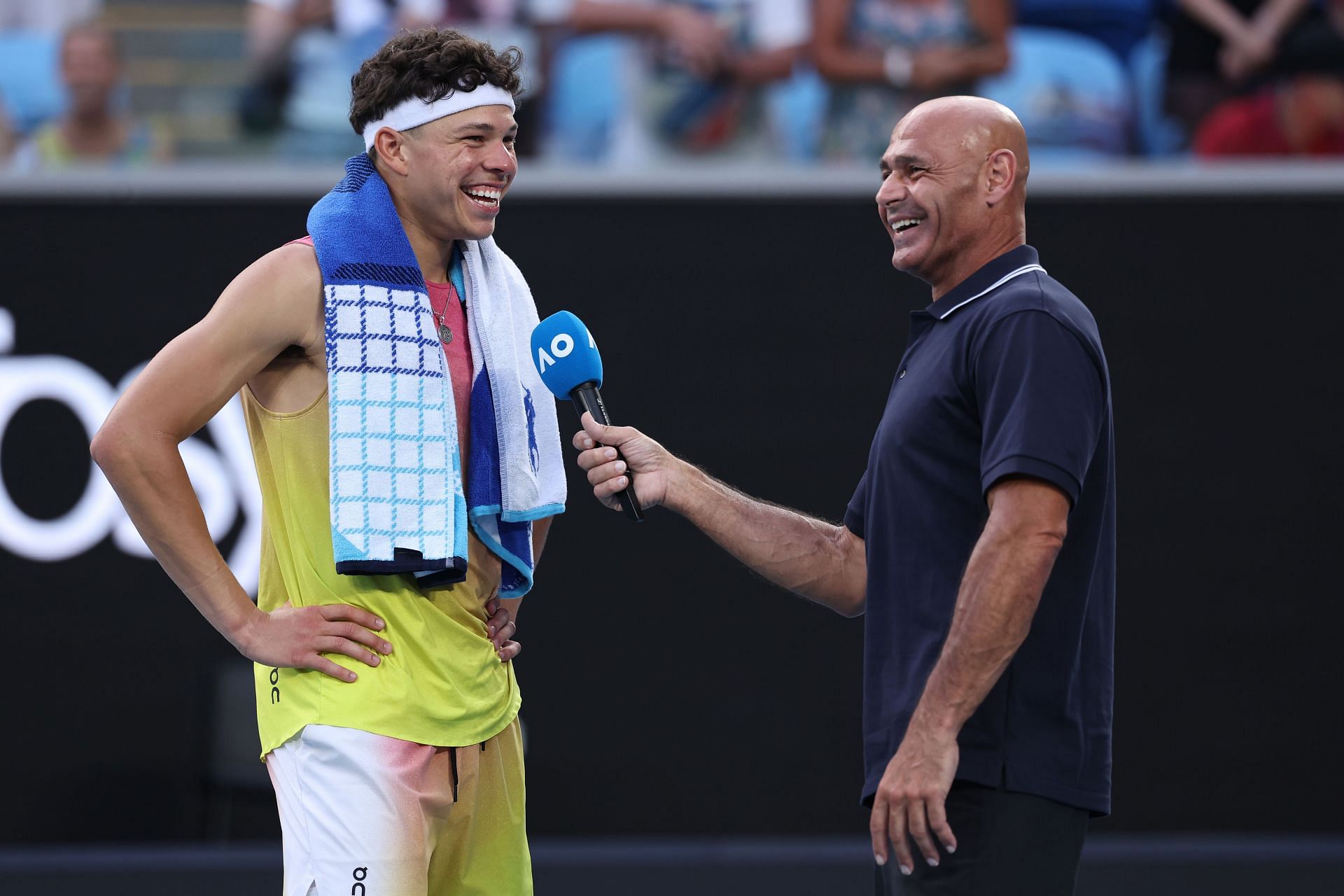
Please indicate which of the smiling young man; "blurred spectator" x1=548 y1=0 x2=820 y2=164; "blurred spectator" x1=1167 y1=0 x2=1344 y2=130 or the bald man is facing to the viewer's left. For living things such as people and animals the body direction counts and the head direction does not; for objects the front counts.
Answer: the bald man

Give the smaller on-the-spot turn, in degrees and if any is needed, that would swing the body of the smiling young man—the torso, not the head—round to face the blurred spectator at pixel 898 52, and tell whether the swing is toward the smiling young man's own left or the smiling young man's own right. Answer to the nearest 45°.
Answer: approximately 90° to the smiling young man's own left

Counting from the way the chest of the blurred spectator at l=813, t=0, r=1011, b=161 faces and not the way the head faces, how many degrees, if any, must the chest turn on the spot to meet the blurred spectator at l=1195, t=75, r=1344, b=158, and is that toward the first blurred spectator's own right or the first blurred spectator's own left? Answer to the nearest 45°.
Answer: approximately 90° to the first blurred spectator's own left

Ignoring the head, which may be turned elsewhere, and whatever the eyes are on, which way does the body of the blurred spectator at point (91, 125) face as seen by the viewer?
toward the camera

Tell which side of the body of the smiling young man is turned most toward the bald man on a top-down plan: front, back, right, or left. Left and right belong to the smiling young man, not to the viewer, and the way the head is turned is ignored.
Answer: front

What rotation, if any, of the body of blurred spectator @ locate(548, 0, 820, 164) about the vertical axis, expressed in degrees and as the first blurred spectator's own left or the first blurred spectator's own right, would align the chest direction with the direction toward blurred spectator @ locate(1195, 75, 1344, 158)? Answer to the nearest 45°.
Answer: approximately 90° to the first blurred spectator's own left

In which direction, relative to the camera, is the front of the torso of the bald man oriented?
to the viewer's left

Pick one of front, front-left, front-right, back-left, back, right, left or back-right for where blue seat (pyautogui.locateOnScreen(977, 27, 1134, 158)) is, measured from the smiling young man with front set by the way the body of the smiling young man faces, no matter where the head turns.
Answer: left

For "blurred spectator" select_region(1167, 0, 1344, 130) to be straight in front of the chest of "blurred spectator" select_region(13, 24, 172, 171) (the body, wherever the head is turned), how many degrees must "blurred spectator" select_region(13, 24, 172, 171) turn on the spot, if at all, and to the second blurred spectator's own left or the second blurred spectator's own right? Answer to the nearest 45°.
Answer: approximately 90° to the second blurred spectator's own left

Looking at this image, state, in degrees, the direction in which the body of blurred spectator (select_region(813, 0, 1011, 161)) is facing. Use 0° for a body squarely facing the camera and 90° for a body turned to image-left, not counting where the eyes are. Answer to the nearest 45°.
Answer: approximately 0°

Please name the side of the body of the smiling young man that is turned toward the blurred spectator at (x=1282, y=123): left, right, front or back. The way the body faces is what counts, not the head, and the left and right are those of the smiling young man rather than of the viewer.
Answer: left

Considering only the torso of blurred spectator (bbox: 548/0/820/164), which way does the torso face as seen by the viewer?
toward the camera

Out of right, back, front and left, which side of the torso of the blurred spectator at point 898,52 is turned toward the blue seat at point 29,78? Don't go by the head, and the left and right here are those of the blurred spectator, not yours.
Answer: right

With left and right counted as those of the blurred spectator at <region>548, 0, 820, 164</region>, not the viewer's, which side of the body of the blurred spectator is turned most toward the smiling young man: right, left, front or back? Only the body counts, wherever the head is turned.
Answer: front

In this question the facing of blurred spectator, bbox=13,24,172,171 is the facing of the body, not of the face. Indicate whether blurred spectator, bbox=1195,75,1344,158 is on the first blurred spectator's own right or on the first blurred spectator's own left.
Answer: on the first blurred spectator's own left

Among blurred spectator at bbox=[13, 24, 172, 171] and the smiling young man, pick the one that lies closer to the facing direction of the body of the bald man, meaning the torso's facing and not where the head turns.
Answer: the smiling young man

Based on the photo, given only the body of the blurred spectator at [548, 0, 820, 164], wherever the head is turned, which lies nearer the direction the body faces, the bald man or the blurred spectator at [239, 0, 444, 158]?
the bald man
